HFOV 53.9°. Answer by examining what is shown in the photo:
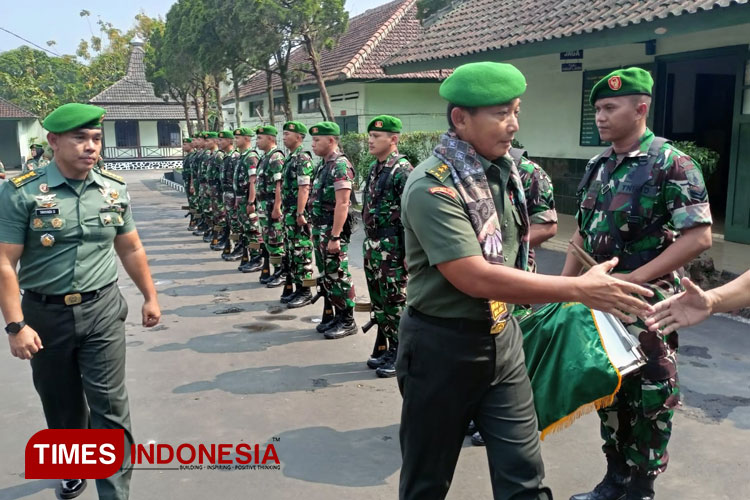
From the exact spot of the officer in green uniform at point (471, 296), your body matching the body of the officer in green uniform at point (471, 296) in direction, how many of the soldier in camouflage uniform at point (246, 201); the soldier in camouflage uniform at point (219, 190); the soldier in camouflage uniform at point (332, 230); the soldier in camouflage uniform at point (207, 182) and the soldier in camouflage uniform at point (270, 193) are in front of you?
0

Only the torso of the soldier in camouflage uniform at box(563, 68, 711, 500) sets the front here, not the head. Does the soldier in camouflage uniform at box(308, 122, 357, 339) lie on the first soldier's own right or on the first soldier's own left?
on the first soldier's own right

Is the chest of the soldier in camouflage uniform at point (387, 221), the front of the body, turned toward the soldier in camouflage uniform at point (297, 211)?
no

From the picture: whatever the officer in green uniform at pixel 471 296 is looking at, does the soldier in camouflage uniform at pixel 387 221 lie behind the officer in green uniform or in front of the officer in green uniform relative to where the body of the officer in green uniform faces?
behind

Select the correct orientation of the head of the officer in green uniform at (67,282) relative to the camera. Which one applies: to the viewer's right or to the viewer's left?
to the viewer's right

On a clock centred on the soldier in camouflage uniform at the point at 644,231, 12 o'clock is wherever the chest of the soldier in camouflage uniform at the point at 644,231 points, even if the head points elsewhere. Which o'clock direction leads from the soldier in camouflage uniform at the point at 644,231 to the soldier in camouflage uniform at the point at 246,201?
the soldier in camouflage uniform at the point at 246,201 is roughly at 3 o'clock from the soldier in camouflage uniform at the point at 644,231.

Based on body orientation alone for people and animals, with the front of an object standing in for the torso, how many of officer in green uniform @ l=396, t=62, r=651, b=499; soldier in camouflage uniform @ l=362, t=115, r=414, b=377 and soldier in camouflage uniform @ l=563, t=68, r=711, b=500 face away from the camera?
0

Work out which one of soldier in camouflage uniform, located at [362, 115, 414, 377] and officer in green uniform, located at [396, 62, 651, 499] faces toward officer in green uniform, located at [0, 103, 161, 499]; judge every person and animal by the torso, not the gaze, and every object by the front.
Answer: the soldier in camouflage uniform

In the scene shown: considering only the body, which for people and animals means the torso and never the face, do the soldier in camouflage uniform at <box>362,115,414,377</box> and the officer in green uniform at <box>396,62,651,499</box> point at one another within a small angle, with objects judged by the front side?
no

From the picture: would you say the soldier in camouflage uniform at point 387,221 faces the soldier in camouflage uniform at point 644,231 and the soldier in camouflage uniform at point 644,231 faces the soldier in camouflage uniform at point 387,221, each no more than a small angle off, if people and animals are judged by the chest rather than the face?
no

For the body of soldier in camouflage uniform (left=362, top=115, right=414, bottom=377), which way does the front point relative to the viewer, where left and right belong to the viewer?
facing the viewer and to the left of the viewer

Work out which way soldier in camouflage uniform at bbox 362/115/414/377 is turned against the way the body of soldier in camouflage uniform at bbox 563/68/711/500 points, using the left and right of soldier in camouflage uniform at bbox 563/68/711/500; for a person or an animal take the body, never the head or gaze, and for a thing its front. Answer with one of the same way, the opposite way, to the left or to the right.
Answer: the same way

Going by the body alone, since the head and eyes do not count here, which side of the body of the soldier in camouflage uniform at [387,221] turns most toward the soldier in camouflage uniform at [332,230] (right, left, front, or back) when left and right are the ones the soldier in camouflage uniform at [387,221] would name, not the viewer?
right

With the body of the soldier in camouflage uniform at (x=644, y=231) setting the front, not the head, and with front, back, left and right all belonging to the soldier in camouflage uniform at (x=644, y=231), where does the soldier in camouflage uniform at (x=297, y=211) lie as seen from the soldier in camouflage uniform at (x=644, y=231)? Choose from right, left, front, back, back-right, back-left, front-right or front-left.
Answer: right

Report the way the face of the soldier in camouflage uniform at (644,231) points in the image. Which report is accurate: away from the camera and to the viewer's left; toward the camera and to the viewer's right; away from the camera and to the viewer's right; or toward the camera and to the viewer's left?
toward the camera and to the viewer's left

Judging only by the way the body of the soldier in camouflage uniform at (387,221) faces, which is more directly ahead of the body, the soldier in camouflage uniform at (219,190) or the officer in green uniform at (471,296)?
the officer in green uniform

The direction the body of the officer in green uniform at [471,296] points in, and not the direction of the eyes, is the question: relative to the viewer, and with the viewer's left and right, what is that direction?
facing the viewer and to the right of the viewer

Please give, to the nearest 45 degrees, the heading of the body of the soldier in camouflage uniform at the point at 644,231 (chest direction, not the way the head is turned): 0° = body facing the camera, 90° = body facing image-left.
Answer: approximately 45°

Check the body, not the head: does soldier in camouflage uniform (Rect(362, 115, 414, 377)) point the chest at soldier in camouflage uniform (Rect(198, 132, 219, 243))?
no
